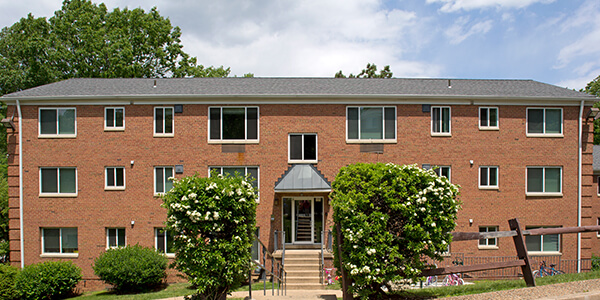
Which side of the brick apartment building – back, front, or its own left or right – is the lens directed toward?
front

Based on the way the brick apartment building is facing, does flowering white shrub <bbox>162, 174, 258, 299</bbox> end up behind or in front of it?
in front

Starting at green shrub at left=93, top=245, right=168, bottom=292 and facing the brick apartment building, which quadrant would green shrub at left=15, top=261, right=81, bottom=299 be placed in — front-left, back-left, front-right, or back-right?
back-left
